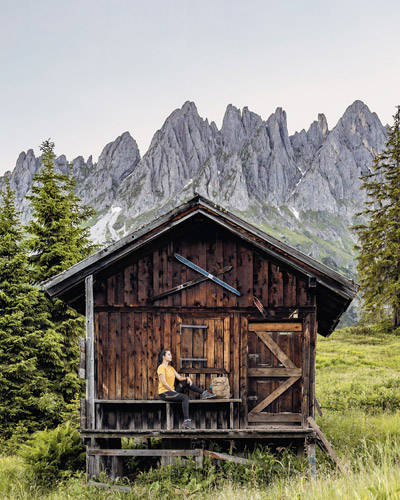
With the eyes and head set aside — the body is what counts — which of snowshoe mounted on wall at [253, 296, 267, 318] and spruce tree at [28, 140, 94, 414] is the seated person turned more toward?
the snowshoe mounted on wall

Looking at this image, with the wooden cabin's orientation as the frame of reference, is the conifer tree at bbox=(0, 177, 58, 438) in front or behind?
behind

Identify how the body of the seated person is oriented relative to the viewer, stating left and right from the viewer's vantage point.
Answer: facing to the right of the viewer

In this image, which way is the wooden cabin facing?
toward the camera

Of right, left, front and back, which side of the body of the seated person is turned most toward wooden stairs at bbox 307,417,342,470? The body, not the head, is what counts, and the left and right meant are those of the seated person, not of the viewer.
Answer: front
